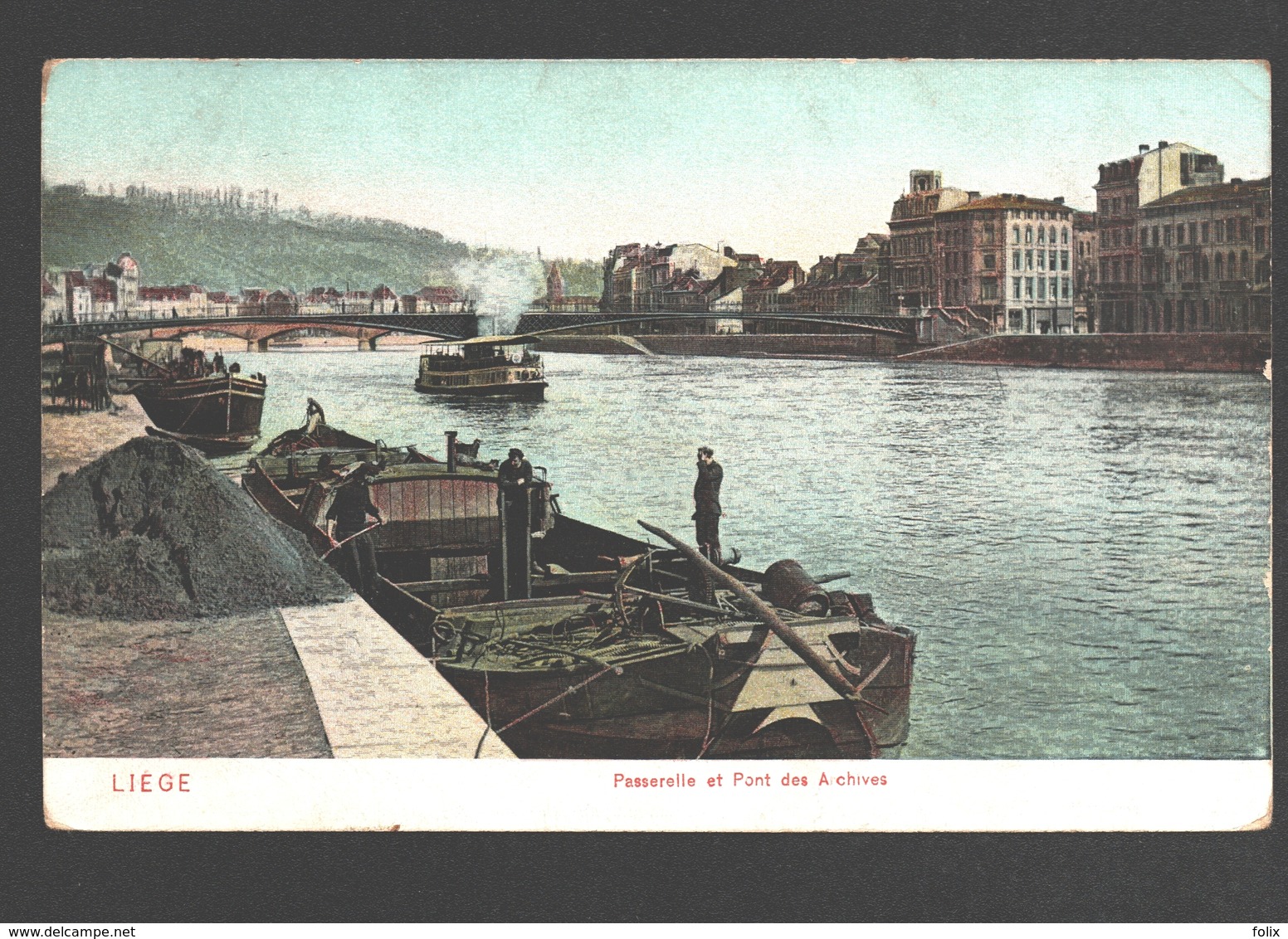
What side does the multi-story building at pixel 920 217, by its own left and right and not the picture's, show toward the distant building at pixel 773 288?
right

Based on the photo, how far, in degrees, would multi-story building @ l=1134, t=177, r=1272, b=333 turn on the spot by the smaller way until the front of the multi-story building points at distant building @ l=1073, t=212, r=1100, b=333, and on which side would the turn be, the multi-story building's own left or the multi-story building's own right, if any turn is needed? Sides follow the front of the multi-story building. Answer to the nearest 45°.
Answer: approximately 90° to the multi-story building's own right

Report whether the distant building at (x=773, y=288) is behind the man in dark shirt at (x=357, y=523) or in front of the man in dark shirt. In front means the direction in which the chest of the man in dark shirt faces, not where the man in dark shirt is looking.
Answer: behind

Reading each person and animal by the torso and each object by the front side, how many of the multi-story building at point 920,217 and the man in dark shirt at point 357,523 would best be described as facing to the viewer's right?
0

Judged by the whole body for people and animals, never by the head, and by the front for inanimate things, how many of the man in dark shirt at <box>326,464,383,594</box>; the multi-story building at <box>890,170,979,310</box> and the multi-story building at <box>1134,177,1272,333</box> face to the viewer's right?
0

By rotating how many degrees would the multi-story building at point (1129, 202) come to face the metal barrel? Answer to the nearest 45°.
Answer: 0° — it already faces it

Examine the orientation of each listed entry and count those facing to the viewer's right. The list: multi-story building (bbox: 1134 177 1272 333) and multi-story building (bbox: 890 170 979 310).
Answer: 0

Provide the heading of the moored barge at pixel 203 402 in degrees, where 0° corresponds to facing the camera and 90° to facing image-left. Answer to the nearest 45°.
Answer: approximately 315°

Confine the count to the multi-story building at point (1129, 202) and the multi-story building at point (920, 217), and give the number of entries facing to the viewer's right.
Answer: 0
